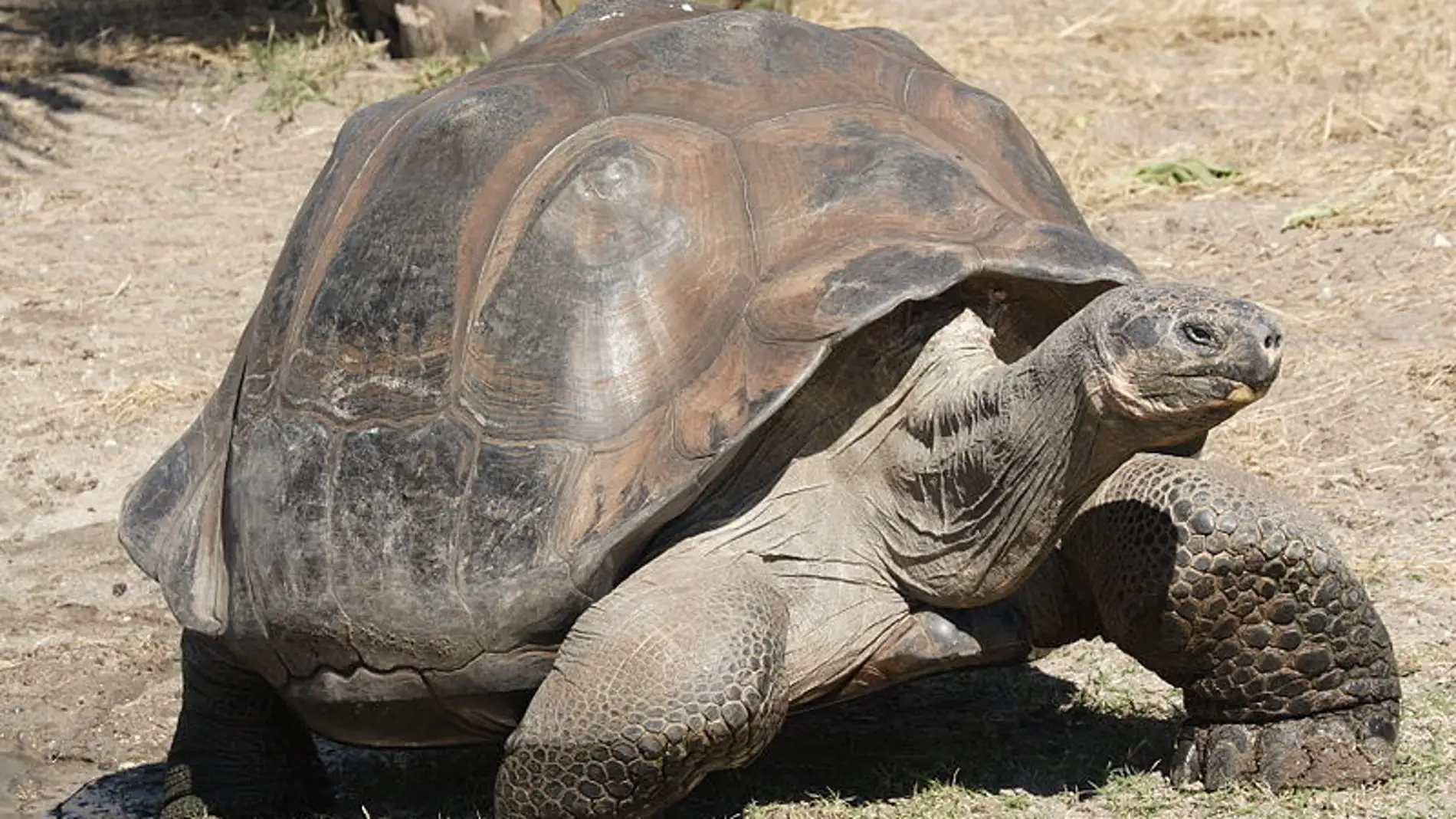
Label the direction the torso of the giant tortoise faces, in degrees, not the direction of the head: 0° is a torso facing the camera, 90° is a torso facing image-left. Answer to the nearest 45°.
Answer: approximately 315°
